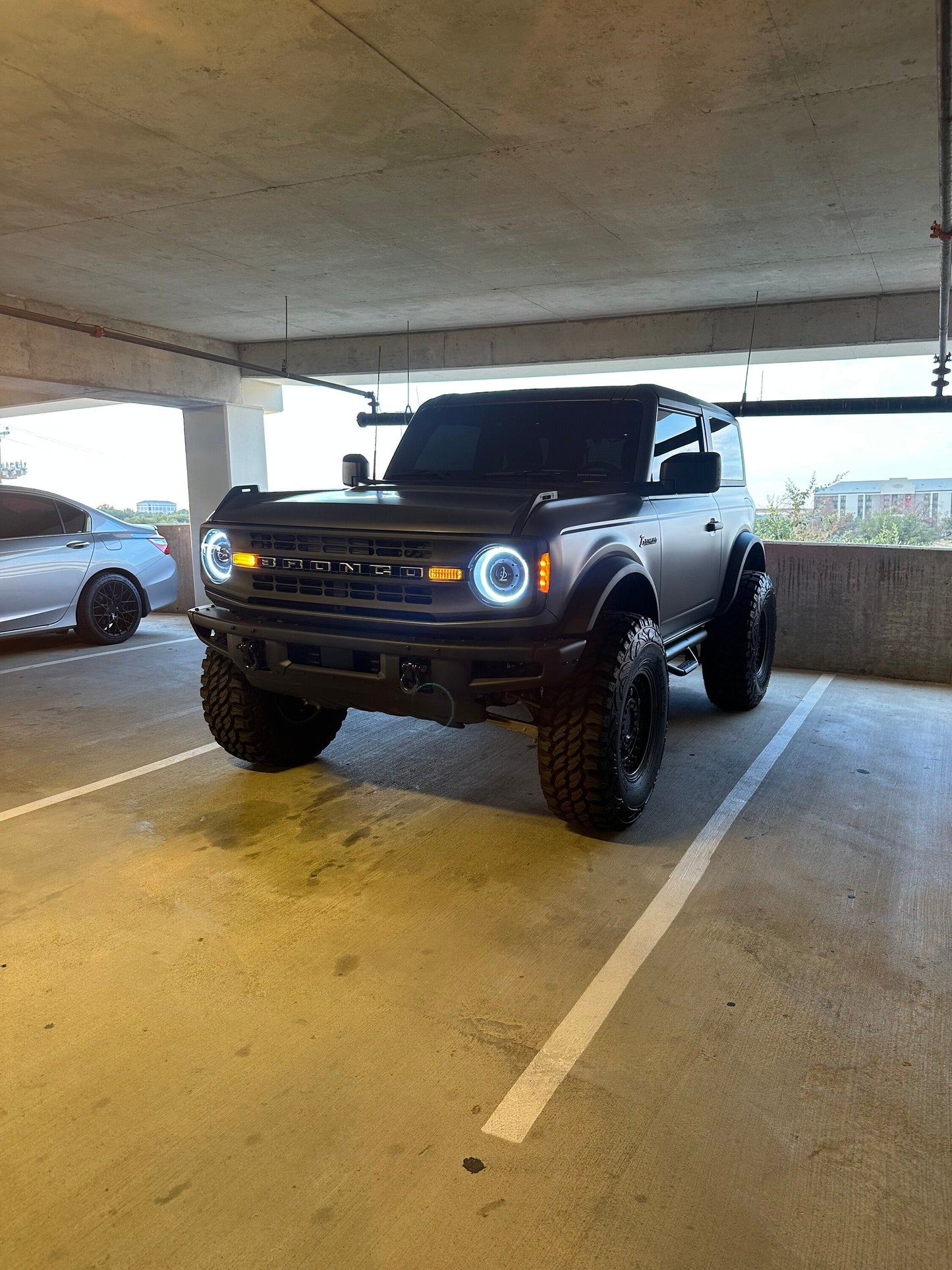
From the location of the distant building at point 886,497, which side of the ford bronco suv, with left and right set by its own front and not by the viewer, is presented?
back

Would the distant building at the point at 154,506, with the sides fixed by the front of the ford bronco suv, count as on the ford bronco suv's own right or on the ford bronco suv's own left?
on the ford bronco suv's own right

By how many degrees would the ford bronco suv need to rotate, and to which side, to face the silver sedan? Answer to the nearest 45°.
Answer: approximately 90° to its right

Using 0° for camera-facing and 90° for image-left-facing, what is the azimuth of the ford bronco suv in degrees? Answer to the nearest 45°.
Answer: approximately 45°
